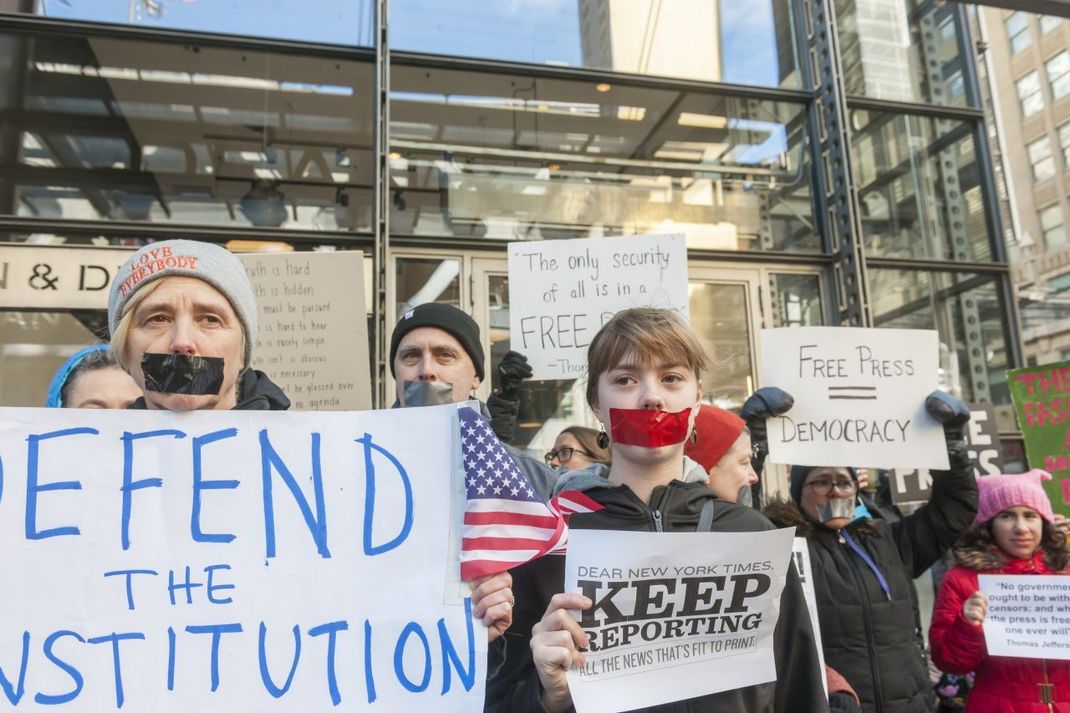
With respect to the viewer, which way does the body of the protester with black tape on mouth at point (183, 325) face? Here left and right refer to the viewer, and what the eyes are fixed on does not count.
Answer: facing the viewer

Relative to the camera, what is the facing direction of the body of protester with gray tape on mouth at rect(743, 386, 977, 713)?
toward the camera

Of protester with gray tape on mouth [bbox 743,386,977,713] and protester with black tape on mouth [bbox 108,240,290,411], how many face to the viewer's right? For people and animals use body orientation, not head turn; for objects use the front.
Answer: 0

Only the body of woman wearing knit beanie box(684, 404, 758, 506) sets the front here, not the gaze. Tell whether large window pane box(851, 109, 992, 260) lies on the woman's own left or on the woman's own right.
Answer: on the woman's own left

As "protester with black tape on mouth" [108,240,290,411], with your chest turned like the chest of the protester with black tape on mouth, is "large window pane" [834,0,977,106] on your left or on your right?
on your left

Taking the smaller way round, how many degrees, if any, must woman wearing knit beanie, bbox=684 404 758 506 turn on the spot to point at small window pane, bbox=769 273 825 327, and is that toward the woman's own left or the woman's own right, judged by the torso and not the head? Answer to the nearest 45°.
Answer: approximately 90° to the woman's own left

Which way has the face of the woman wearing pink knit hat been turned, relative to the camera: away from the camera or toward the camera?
toward the camera
